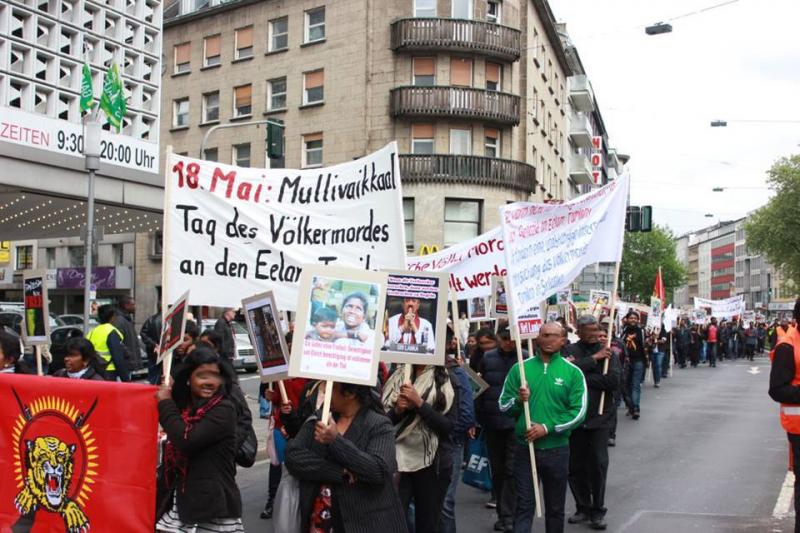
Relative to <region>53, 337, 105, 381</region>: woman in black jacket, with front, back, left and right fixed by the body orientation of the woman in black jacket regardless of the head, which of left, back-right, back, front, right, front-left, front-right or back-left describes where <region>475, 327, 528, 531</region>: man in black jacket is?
back-left

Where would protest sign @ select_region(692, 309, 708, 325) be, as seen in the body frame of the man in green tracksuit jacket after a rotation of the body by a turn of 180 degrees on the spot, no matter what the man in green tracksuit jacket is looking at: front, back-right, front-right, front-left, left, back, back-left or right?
front

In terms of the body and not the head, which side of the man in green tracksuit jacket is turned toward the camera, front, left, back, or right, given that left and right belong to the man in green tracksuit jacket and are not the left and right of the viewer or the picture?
front

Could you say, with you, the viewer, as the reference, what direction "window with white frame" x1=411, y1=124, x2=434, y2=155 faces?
facing the viewer

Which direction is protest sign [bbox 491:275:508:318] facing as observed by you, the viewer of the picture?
facing the viewer and to the right of the viewer

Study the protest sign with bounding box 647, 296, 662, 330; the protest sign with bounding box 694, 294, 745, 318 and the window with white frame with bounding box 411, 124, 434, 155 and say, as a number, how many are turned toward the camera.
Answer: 3

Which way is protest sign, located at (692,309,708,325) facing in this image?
toward the camera

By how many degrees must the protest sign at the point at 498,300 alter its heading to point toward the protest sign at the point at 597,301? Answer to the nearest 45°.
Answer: approximately 135° to its left

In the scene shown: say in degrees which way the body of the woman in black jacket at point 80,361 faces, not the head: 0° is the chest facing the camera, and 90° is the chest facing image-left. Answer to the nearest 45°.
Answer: approximately 45°

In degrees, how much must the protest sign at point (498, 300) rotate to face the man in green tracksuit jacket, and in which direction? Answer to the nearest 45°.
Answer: approximately 45° to its right
